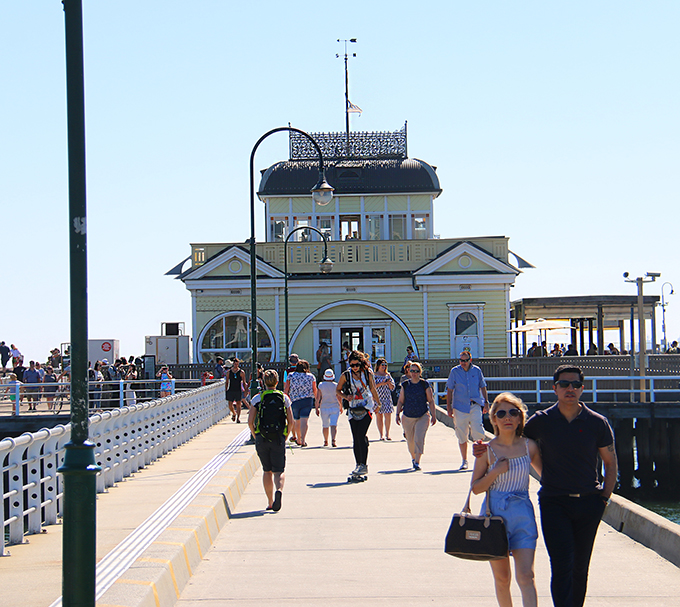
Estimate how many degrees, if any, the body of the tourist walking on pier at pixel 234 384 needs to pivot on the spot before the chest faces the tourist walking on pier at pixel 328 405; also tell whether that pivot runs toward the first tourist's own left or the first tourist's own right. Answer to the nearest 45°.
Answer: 0° — they already face them

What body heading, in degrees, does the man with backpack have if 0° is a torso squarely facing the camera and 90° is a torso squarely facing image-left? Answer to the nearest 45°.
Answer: approximately 180°

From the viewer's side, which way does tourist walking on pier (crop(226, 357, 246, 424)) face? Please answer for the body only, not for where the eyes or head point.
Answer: toward the camera

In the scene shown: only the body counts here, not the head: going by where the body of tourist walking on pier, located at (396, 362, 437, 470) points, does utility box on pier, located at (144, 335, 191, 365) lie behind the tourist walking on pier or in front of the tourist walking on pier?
behind

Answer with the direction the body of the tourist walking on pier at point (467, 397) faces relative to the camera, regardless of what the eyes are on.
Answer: toward the camera

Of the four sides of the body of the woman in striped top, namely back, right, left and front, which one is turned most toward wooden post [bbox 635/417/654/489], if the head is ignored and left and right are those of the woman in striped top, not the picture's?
back

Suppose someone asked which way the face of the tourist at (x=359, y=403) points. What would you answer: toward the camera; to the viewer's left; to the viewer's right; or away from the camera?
toward the camera

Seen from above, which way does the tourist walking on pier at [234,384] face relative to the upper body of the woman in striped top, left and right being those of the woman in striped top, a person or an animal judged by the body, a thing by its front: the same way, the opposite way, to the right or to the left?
the same way

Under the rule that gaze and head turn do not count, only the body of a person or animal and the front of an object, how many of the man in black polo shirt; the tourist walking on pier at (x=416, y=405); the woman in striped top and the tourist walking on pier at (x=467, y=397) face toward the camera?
4

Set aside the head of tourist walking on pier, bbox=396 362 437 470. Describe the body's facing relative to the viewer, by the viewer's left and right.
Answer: facing the viewer

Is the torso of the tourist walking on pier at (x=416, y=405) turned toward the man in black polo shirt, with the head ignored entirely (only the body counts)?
yes

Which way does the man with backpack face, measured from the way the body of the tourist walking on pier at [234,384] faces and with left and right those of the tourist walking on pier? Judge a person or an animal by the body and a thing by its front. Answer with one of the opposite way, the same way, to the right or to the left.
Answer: the opposite way

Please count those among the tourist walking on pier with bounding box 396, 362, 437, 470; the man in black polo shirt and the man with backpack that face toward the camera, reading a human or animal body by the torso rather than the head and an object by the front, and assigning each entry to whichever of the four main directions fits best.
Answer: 2

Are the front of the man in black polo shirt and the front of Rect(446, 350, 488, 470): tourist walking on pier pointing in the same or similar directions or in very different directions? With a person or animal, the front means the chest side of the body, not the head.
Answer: same or similar directions

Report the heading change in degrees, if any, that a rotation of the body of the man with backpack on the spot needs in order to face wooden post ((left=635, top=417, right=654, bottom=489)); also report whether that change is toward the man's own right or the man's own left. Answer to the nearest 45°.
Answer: approximately 45° to the man's own right
